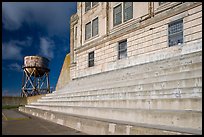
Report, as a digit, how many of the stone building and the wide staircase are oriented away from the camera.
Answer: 0

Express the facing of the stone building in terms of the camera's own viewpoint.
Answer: facing the viewer and to the left of the viewer

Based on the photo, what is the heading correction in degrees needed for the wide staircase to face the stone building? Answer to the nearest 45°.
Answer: approximately 135° to its right

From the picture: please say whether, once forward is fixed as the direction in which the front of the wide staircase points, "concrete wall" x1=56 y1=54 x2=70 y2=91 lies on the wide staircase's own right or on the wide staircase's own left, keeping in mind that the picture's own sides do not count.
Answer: on the wide staircase's own right

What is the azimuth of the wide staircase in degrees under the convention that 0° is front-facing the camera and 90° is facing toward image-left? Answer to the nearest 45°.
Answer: approximately 45°

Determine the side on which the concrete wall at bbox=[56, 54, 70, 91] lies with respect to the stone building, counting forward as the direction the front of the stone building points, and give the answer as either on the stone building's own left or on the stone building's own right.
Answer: on the stone building's own right

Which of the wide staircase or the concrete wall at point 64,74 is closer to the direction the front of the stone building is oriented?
the wide staircase
